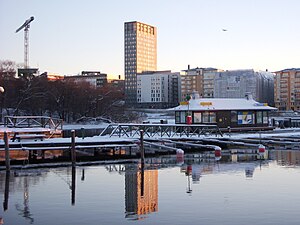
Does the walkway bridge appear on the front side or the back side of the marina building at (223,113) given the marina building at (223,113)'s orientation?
on the front side

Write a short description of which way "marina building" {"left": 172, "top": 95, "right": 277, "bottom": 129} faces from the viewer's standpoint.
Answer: facing the viewer
